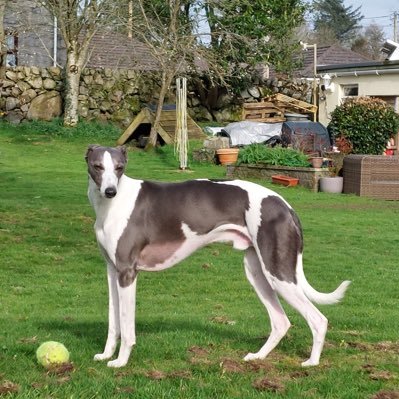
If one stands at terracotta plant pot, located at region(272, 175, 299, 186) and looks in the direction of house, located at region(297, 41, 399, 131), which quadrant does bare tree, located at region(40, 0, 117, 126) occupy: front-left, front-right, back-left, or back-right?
front-left

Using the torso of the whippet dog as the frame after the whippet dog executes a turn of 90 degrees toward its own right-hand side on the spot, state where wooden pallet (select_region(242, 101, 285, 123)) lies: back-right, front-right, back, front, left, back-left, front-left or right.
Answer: front

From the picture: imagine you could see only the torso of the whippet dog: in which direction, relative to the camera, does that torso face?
to the viewer's left

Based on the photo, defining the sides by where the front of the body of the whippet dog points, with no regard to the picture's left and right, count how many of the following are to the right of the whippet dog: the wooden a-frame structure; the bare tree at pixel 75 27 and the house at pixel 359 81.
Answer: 3

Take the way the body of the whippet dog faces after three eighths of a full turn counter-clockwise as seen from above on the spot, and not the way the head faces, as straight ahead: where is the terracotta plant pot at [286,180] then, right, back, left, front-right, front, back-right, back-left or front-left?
back-left

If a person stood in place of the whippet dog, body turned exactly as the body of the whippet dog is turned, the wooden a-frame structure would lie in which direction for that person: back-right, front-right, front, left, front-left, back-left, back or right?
right

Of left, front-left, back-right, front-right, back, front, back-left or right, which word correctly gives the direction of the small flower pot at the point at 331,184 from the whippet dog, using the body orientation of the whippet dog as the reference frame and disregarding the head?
right

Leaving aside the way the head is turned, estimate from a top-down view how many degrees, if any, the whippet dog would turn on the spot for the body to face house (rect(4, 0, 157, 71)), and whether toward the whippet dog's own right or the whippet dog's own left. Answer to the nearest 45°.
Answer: approximately 90° to the whippet dog's own right

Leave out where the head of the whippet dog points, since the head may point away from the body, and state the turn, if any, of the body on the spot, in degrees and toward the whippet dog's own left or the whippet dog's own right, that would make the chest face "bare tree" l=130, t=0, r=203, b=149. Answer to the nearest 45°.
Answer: approximately 90° to the whippet dog's own right

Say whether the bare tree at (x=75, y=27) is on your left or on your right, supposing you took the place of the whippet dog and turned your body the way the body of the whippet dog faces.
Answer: on your right

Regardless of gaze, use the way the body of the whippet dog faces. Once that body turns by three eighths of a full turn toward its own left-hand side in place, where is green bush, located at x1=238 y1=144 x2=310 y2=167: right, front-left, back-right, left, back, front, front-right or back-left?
back-left

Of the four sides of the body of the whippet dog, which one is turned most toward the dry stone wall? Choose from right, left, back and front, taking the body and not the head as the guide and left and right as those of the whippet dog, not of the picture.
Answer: right

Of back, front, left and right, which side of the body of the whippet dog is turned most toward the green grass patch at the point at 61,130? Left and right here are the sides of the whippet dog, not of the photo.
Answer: right

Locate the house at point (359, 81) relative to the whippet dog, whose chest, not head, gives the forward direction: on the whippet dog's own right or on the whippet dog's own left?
on the whippet dog's own right

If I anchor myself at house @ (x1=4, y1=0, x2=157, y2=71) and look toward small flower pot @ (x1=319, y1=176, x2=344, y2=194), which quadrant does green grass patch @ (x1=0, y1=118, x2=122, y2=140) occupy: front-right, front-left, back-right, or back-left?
front-right

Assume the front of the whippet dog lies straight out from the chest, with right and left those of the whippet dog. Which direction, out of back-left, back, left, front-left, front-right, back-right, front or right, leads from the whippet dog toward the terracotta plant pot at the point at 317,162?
right
